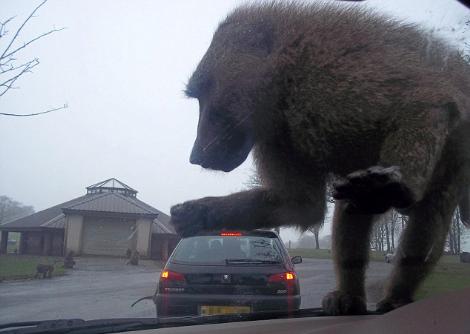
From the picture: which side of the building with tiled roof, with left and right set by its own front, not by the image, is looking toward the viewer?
front

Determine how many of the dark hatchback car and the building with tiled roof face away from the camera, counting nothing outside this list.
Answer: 1

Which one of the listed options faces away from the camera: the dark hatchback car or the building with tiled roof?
the dark hatchback car

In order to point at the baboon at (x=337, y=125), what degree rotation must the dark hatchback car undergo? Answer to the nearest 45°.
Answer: approximately 135° to its right

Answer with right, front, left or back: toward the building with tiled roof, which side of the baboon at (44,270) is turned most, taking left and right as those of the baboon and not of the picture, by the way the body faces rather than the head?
right

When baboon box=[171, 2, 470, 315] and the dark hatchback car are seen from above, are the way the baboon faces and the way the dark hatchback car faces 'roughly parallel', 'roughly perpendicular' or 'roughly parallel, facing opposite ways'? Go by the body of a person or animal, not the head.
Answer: roughly perpendicular

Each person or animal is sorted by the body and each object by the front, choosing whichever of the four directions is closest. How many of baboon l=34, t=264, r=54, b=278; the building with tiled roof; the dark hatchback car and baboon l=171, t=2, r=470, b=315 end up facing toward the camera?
1

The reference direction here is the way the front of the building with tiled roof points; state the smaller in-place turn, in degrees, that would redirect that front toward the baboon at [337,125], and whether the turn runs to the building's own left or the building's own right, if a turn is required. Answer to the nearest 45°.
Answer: approximately 45° to the building's own left

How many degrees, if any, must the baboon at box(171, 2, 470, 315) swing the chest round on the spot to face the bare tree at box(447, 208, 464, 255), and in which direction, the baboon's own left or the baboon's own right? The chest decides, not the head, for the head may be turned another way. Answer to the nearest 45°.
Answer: approximately 135° to the baboon's own right

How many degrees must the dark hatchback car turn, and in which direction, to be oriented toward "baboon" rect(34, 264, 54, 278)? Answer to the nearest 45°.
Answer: approximately 45° to its left

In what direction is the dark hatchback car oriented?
away from the camera

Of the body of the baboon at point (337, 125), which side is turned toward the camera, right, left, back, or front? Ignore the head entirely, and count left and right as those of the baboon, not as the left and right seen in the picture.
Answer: left
